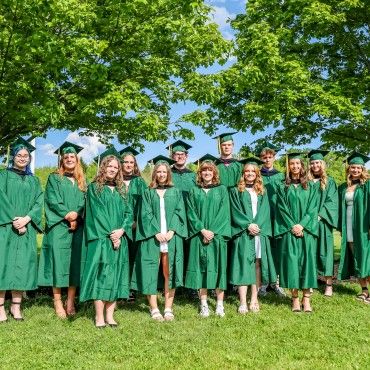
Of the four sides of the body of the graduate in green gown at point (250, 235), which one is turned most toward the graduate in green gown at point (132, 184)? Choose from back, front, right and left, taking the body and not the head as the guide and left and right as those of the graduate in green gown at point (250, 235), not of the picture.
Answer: right

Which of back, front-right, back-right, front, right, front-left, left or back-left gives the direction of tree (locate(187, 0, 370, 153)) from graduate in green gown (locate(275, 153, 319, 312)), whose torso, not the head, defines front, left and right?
back

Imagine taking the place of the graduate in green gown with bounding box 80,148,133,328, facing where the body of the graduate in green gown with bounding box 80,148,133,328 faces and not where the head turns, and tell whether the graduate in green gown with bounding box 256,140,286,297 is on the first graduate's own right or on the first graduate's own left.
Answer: on the first graduate's own left

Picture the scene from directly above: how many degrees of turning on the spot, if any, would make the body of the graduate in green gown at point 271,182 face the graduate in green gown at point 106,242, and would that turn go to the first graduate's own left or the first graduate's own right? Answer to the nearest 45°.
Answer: approximately 45° to the first graduate's own right

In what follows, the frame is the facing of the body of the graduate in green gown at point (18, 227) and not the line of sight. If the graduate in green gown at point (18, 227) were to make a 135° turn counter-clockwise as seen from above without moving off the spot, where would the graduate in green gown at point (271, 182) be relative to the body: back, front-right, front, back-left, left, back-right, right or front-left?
front-right
